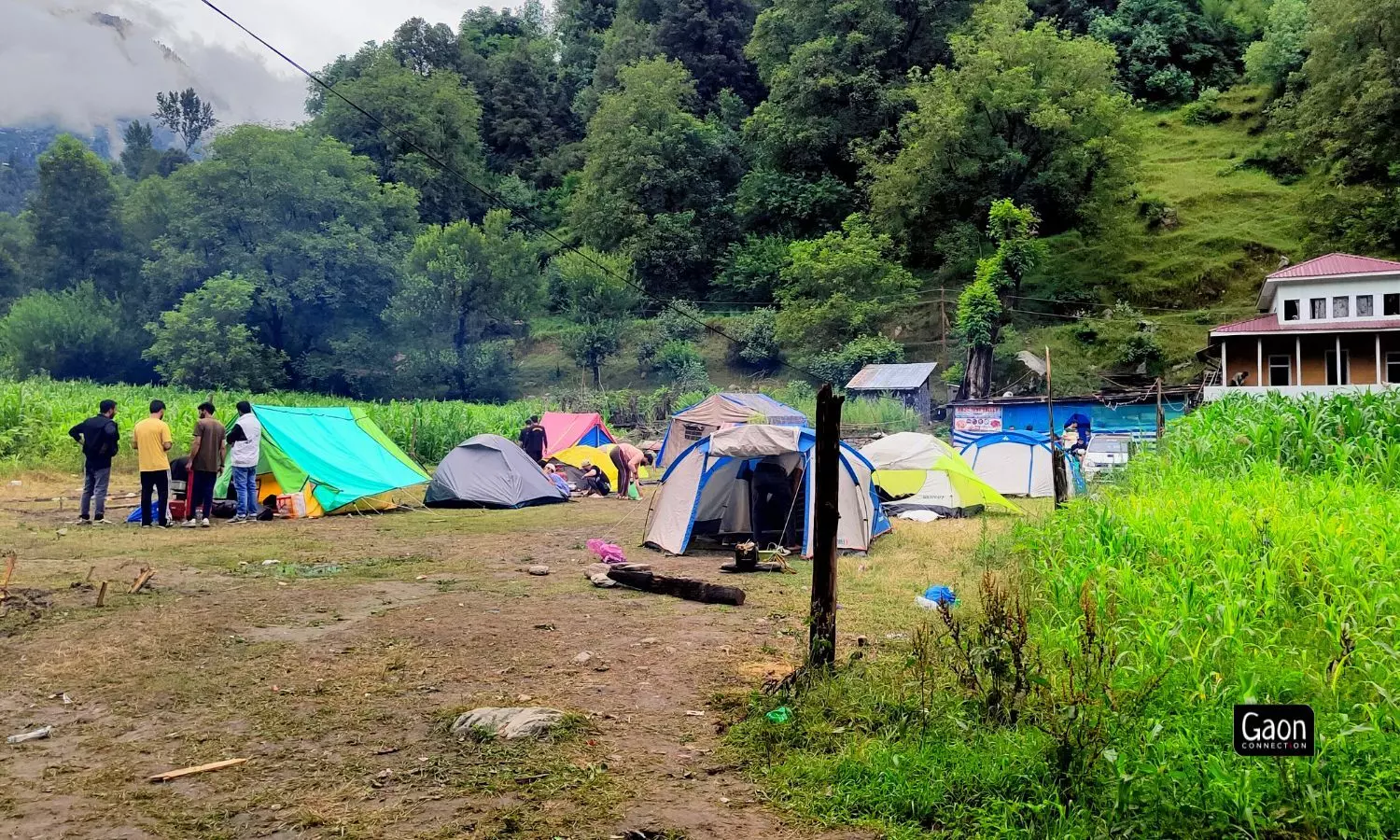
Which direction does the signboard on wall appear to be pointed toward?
toward the camera

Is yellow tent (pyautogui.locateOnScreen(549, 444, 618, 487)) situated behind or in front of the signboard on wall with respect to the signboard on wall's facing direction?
in front

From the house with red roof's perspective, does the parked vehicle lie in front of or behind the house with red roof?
in front

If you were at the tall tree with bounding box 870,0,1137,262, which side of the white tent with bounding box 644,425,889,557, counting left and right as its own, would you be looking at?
back

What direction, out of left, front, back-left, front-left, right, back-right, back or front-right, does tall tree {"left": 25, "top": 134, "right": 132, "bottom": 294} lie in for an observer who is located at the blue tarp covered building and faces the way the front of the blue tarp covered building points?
right

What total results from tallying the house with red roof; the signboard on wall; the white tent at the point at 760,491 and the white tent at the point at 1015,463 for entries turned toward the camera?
4

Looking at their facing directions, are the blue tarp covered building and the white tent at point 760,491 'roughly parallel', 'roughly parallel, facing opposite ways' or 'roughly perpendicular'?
roughly parallel

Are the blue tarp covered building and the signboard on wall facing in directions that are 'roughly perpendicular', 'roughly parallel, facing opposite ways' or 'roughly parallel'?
roughly parallel

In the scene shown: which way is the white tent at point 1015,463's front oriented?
toward the camera

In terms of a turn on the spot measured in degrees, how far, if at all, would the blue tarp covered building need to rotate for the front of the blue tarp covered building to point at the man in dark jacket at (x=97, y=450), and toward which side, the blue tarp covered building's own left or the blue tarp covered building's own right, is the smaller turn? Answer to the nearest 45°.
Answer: approximately 45° to the blue tarp covered building's own right

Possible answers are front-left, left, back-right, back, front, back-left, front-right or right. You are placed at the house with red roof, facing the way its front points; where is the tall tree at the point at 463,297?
right

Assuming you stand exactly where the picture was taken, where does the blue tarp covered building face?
facing the viewer

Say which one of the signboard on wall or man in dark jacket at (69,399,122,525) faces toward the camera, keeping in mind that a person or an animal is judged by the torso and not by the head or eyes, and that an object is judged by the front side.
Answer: the signboard on wall

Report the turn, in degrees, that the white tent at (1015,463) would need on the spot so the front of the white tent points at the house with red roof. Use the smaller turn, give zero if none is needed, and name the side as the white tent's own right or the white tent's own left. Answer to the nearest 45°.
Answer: approximately 135° to the white tent's own left
